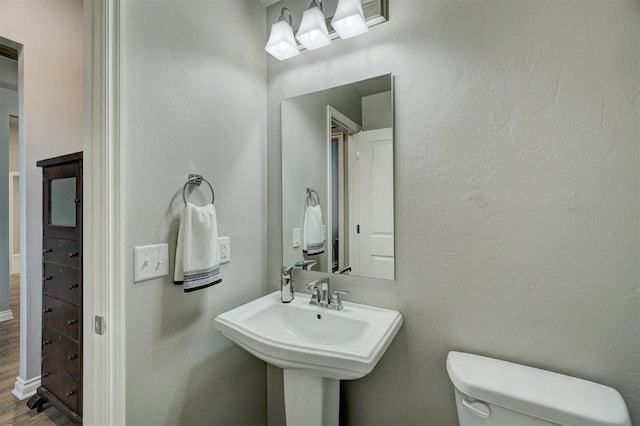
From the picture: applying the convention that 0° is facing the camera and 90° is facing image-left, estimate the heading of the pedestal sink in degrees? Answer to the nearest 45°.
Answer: approximately 45°

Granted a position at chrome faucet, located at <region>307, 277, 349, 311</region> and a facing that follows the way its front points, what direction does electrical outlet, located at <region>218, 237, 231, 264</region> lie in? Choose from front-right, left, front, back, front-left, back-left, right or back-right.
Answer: front-right

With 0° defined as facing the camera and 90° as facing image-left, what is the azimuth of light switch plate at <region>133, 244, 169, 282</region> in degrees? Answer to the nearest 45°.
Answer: approximately 315°

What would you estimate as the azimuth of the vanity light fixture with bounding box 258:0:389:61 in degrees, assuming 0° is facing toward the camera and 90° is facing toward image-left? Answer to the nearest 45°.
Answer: approximately 45°
